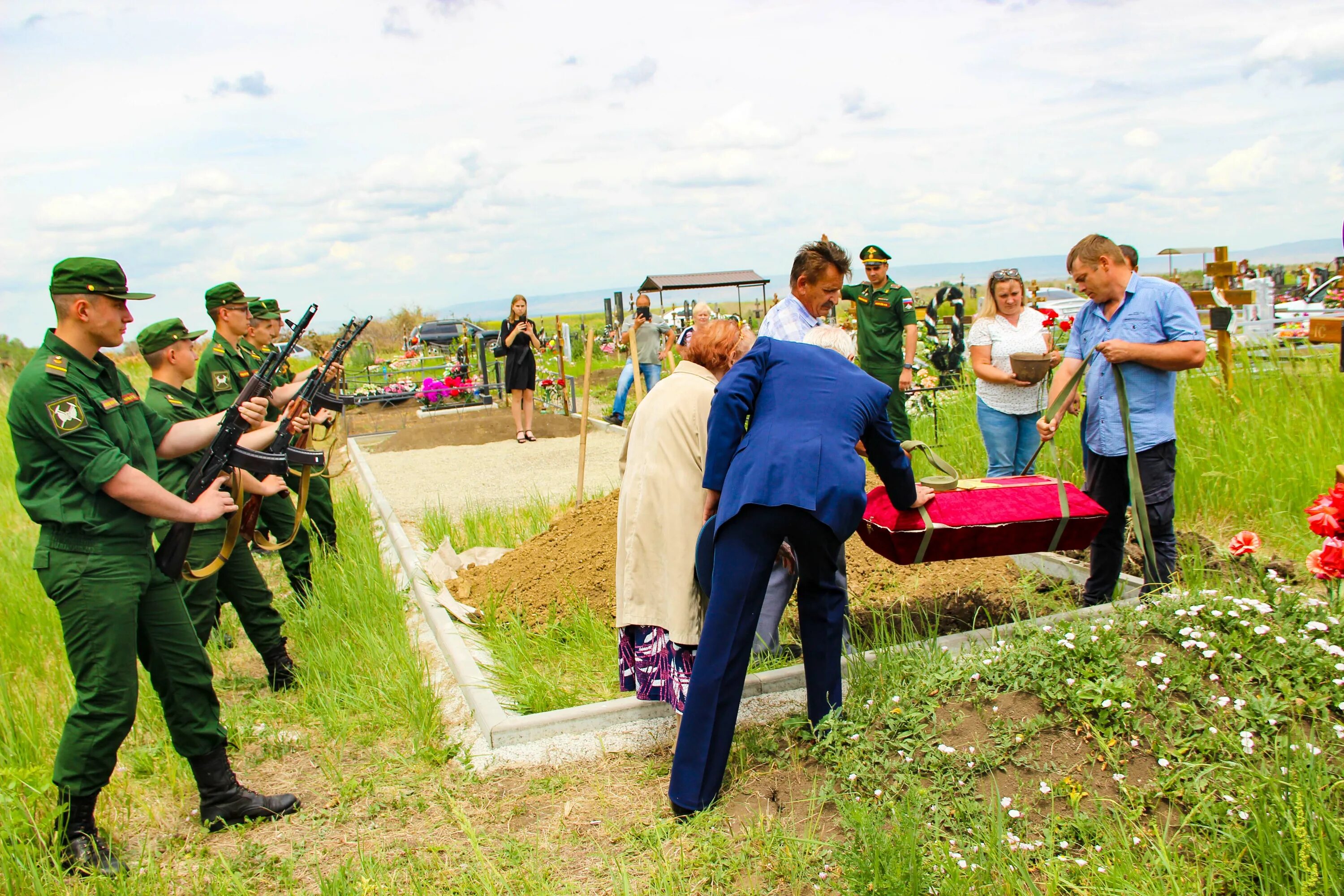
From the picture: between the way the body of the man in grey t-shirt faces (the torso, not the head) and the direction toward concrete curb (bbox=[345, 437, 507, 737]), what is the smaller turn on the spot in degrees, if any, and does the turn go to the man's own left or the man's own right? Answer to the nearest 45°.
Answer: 0° — they already face it

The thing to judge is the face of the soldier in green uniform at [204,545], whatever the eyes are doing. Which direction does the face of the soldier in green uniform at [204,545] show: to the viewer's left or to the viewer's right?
to the viewer's right

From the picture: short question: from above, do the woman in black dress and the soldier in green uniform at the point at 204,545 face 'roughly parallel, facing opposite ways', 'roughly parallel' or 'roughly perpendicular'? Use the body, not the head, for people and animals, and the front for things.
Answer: roughly perpendicular

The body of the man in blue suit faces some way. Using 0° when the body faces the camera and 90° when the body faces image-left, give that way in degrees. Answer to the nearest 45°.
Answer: approximately 180°

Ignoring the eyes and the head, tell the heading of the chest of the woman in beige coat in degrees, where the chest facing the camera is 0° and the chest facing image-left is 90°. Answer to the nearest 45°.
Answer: approximately 225°

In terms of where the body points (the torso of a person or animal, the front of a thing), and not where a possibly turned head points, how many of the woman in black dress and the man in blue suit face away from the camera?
1

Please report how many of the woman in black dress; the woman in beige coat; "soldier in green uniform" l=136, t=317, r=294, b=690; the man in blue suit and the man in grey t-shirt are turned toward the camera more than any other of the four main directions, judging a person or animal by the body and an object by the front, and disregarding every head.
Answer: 2

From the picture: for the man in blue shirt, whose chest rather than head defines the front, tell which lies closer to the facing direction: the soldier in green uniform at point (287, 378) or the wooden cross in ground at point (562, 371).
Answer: the soldier in green uniform

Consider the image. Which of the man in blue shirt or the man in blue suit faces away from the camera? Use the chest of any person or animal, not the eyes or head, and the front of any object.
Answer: the man in blue suit

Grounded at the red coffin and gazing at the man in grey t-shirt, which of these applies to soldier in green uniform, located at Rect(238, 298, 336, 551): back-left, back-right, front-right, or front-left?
front-left

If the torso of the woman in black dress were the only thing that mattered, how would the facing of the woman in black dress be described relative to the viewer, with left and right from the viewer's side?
facing the viewer

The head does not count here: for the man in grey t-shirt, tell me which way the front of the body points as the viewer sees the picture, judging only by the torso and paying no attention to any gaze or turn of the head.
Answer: toward the camera

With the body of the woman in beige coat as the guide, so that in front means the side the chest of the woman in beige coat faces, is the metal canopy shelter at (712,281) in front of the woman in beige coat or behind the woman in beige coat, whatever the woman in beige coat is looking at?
in front

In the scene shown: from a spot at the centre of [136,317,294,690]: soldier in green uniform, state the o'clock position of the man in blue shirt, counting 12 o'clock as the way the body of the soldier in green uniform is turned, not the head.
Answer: The man in blue shirt is roughly at 1 o'clock from the soldier in green uniform.

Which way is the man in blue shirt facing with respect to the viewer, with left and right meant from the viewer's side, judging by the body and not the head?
facing the viewer and to the left of the viewer

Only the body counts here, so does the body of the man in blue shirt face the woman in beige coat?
yes

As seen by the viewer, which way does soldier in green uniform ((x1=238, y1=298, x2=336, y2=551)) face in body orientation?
to the viewer's right
